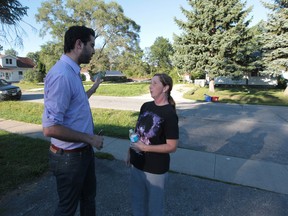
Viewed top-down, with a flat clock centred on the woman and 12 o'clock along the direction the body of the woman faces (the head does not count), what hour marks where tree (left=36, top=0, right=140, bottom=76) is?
The tree is roughly at 4 o'clock from the woman.

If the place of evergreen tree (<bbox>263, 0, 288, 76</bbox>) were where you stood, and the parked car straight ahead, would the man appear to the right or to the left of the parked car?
left

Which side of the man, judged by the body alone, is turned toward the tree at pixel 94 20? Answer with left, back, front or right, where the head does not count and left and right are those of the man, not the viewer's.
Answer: left

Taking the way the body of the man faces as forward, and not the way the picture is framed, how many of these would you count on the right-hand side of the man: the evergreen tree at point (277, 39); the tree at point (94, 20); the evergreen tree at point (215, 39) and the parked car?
0

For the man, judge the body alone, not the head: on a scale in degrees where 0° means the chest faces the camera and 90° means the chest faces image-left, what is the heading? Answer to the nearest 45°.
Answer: approximately 270°

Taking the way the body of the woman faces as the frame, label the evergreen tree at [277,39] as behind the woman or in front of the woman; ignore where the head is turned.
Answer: behind

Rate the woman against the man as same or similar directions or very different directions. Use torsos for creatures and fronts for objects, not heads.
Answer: very different directions

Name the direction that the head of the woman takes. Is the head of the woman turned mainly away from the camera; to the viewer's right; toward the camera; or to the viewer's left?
to the viewer's left

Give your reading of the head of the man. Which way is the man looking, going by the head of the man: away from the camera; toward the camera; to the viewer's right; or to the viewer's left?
to the viewer's right

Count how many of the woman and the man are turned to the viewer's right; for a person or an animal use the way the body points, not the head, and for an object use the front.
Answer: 1

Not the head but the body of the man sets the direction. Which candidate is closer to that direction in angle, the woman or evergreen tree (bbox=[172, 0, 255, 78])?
the woman

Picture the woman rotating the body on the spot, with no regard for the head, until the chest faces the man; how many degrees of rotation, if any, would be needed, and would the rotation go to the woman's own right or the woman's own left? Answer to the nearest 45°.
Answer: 0° — they already face them

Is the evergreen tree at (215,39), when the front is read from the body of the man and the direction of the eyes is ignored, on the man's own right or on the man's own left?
on the man's own left

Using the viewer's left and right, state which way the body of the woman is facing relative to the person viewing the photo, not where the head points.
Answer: facing the viewer and to the left of the viewer

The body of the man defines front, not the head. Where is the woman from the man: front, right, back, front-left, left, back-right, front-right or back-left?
front

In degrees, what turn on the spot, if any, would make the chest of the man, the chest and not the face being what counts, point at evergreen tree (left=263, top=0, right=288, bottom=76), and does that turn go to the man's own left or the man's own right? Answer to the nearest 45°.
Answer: approximately 45° to the man's own left
